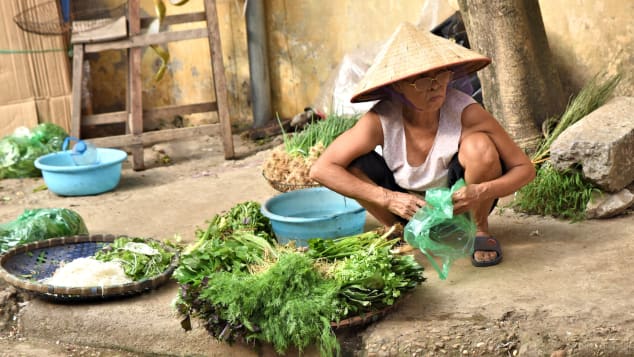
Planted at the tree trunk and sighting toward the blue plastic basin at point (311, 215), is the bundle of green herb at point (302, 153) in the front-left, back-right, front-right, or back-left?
front-right

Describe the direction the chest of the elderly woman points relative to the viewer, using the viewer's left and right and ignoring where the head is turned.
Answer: facing the viewer

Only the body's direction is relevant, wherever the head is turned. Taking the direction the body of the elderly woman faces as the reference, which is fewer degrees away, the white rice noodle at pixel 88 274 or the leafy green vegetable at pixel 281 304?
the leafy green vegetable

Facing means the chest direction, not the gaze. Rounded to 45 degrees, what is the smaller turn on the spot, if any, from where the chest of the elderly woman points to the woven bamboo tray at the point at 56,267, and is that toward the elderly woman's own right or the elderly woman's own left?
approximately 90° to the elderly woman's own right

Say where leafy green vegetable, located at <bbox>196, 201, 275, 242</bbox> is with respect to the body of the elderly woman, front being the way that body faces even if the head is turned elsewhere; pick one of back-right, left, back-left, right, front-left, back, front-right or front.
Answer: right

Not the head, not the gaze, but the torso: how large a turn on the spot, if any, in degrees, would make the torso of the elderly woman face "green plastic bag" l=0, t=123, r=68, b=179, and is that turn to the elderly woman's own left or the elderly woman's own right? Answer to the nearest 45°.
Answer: approximately 135° to the elderly woman's own right

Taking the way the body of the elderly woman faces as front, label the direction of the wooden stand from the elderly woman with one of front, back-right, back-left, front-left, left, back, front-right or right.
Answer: back-right

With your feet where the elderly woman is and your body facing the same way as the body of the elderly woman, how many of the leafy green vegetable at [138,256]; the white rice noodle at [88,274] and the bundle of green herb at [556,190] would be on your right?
2

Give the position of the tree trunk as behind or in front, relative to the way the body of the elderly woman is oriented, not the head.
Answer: behind

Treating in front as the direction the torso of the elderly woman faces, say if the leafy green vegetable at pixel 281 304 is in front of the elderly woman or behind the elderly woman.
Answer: in front

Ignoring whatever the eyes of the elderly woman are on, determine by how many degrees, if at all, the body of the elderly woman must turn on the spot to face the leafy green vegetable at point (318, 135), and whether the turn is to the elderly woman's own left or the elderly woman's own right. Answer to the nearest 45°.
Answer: approximately 135° to the elderly woman's own right

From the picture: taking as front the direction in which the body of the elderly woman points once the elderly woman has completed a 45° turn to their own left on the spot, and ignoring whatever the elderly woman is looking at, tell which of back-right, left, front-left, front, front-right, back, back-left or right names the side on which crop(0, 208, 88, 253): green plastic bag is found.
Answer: back-right

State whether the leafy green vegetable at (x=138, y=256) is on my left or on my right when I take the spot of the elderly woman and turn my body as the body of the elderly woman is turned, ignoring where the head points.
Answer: on my right

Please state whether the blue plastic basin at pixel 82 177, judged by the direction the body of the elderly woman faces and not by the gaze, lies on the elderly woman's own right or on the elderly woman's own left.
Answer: on the elderly woman's own right
